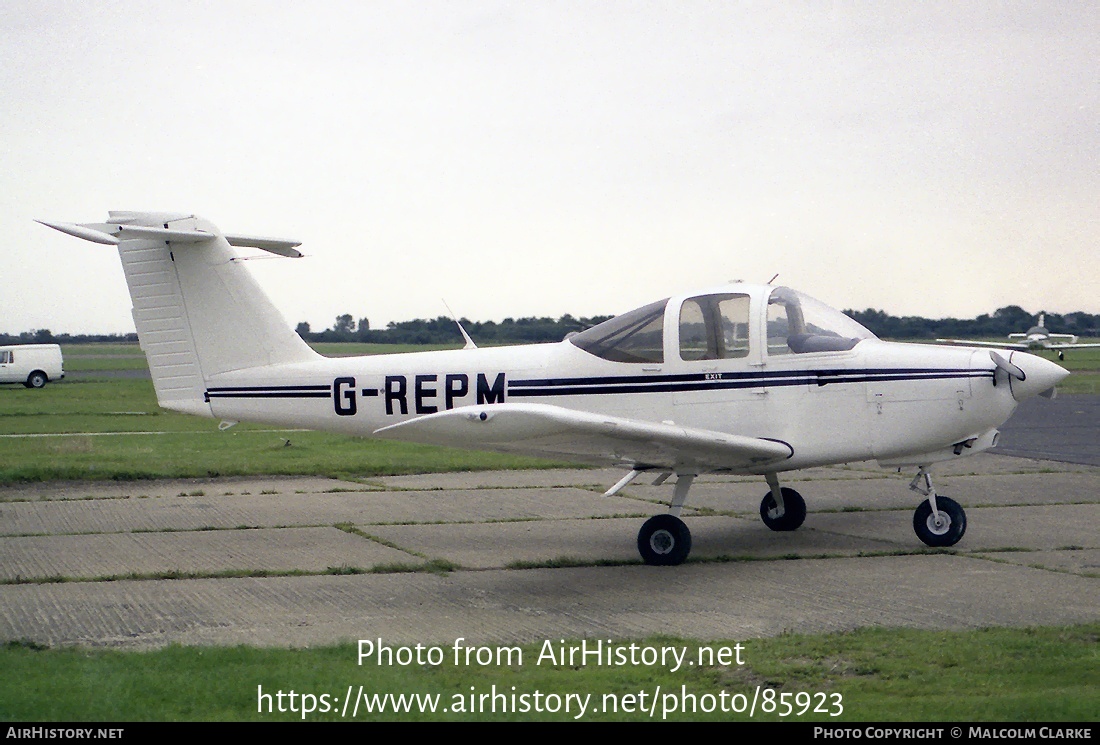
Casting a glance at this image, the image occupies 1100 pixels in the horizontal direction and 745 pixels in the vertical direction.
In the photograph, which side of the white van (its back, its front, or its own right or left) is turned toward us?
left

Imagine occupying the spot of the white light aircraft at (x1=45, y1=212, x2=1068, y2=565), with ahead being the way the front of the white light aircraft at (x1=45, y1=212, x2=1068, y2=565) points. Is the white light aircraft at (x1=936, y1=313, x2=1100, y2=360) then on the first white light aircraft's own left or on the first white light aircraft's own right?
on the first white light aircraft's own left

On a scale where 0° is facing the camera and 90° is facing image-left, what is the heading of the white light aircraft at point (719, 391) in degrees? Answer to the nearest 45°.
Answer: approximately 270°

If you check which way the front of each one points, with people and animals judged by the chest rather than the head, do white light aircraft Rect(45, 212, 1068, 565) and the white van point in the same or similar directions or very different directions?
very different directions

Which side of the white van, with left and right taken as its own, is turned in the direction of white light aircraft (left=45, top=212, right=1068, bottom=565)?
left

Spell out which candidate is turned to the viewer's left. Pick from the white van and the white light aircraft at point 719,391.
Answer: the white van

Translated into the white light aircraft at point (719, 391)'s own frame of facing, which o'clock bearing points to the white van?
The white van is roughly at 8 o'clock from the white light aircraft.

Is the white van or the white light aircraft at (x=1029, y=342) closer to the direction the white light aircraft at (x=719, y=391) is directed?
the white light aircraft
